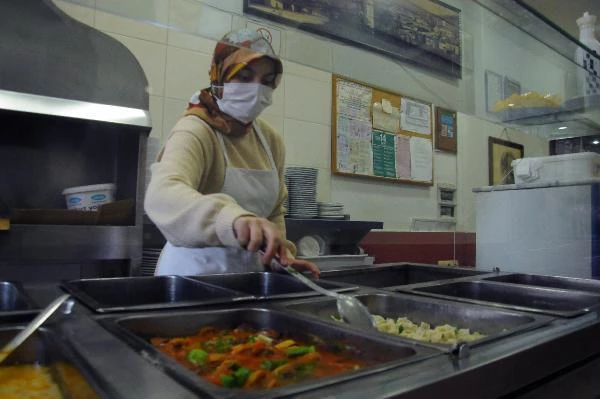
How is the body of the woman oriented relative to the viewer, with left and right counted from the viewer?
facing the viewer and to the right of the viewer

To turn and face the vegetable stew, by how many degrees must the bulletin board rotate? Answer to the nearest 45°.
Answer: approximately 45° to its right

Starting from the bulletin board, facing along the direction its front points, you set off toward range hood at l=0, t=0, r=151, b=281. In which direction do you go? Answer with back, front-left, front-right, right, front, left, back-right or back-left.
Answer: right

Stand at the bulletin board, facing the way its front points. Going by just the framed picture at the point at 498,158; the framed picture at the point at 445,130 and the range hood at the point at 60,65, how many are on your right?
1

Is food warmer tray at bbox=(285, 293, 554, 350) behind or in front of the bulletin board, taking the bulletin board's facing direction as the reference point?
in front

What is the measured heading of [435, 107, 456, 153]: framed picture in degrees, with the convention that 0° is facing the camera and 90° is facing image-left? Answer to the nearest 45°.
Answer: approximately 315°

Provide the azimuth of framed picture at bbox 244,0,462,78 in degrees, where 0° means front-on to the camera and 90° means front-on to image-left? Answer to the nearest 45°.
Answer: approximately 315°

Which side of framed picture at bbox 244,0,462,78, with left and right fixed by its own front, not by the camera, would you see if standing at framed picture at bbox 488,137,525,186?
left

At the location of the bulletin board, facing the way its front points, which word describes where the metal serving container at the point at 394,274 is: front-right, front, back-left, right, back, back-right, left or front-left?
front-right

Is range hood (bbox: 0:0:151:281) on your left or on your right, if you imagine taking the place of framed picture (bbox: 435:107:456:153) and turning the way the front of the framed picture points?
on your right

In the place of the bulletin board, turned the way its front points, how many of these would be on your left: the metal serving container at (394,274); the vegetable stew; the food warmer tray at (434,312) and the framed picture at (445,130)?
1

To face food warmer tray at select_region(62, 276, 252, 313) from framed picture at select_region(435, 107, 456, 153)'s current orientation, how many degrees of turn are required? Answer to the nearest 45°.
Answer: approximately 45° to its right
